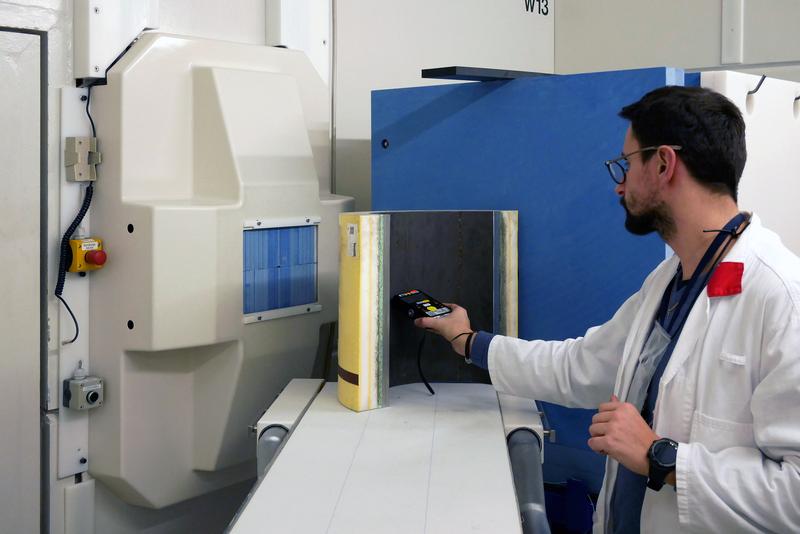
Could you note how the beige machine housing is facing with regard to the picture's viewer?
facing the viewer and to the right of the viewer

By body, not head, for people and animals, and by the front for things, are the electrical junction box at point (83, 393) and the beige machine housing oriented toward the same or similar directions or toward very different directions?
same or similar directions

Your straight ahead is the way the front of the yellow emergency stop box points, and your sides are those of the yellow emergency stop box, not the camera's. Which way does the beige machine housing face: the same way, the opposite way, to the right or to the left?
the same way

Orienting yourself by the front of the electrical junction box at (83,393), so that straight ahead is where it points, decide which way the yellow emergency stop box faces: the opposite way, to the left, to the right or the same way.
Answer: the same way

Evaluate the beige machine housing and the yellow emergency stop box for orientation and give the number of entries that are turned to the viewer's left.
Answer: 0

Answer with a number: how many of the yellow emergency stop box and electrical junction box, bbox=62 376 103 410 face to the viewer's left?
0

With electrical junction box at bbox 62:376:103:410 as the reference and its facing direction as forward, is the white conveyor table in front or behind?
in front

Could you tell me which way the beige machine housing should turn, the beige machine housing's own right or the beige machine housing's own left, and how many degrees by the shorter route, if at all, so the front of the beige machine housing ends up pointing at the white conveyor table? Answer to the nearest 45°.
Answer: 0° — it already faces it

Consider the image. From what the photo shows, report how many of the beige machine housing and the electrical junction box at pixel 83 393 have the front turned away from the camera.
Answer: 0

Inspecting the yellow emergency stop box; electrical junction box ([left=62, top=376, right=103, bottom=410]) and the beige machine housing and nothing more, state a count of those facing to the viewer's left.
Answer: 0

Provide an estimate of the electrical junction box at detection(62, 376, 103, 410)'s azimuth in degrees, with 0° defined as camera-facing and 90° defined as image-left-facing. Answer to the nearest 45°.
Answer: approximately 315°
